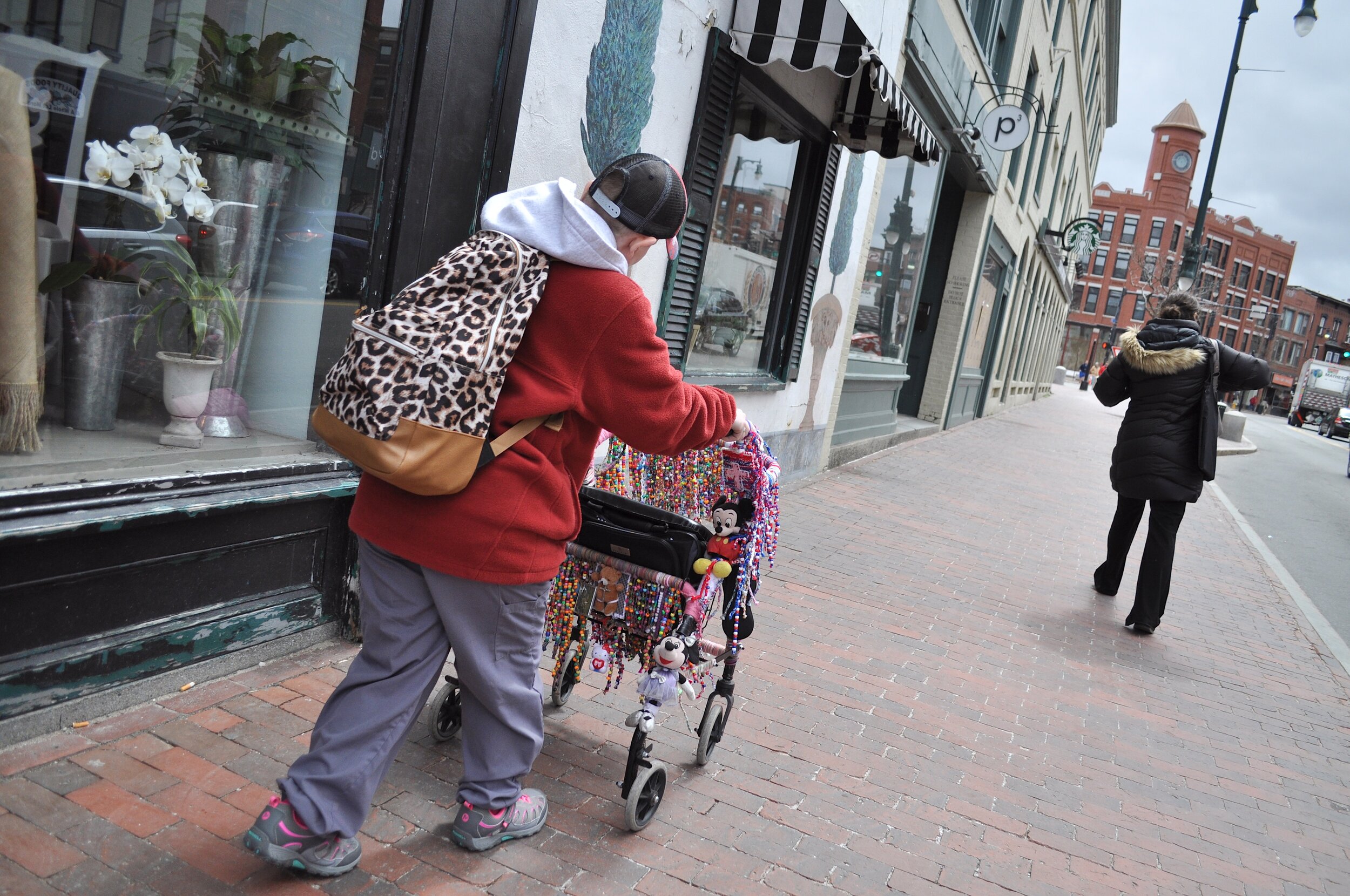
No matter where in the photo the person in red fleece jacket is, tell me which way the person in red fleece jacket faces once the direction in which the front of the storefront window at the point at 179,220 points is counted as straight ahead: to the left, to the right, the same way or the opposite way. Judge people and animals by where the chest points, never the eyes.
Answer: to the left

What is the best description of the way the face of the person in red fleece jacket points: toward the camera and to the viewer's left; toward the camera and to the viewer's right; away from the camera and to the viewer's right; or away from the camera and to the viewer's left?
away from the camera and to the viewer's right

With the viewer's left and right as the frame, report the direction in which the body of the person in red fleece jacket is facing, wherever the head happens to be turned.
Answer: facing away from the viewer and to the right of the viewer

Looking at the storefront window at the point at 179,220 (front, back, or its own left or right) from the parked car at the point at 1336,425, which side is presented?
left

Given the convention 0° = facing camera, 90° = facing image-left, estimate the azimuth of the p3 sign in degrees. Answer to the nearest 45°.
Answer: approximately 0°

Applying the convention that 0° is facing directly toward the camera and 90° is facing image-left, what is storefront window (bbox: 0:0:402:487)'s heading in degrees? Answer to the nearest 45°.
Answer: approximately 315°

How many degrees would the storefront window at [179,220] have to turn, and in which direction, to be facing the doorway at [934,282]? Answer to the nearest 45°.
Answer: approximately 90° to its left

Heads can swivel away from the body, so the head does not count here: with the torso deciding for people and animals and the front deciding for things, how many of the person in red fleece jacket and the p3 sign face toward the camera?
1
